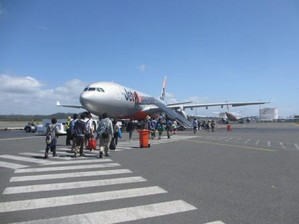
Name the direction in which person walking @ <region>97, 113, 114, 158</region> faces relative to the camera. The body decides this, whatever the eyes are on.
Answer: away from the camera

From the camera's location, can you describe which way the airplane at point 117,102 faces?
facing the viewer and to the left of the viewer

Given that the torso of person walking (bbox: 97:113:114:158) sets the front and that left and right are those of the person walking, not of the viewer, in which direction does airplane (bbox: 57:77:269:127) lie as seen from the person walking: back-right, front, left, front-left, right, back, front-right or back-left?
front

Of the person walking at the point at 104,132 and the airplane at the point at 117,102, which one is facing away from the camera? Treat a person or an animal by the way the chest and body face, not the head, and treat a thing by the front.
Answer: the person walking

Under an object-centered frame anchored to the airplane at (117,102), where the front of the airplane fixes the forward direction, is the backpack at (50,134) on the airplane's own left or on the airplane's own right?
on the airplane's own left

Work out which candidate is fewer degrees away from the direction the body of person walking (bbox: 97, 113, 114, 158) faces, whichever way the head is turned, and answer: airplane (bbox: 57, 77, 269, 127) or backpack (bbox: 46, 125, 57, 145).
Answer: the airplane

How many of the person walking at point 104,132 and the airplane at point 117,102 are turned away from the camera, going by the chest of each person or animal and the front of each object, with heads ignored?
1

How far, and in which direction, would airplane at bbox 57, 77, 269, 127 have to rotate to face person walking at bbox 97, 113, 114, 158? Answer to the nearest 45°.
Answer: approximately 45° to its left

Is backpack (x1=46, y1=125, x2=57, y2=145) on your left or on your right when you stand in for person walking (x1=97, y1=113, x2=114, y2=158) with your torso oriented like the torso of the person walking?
on your left

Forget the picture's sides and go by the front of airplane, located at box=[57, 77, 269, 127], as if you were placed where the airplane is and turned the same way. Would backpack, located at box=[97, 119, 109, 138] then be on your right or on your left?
on your left
